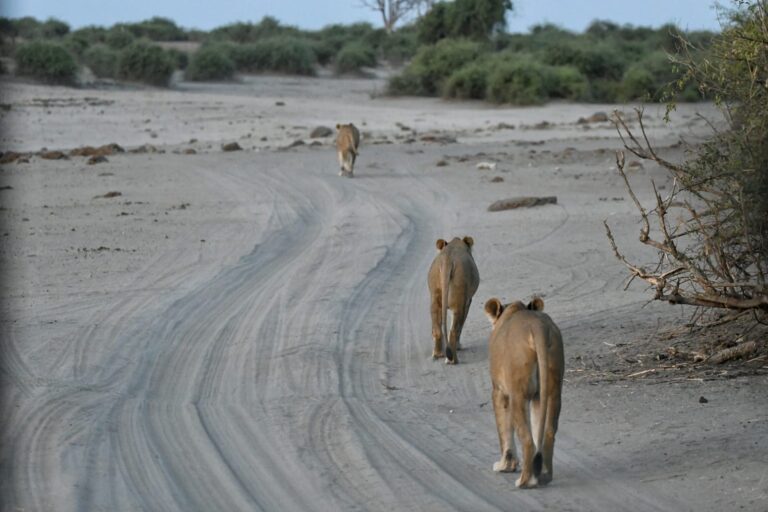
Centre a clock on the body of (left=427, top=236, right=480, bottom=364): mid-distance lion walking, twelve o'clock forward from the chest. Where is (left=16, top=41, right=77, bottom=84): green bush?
The green bush is roughly at 11 o'clock from the mid-distance lion walking.

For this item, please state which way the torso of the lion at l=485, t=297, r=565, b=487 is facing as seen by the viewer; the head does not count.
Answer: away from the camera

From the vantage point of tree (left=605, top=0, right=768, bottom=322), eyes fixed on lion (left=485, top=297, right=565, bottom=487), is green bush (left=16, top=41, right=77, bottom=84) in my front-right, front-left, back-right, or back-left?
back-right

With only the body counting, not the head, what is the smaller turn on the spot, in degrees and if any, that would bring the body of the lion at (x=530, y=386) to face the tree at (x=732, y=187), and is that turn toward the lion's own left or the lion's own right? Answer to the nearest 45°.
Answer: approximately 45° to the lion's own right

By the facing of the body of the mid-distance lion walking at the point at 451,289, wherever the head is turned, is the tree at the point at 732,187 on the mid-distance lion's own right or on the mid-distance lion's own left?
on the mid-distance lion's own right

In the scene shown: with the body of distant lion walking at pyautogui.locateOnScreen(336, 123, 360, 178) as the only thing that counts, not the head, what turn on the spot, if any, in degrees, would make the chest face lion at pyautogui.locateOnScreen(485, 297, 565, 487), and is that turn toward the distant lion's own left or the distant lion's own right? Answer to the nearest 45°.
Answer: approximately 180°

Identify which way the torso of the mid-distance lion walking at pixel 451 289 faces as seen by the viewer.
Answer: away from the camera

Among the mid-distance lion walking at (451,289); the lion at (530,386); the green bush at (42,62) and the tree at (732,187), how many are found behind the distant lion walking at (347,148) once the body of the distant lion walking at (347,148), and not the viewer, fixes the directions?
3

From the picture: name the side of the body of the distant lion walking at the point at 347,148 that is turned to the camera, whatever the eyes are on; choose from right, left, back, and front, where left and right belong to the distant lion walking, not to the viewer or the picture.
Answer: back
